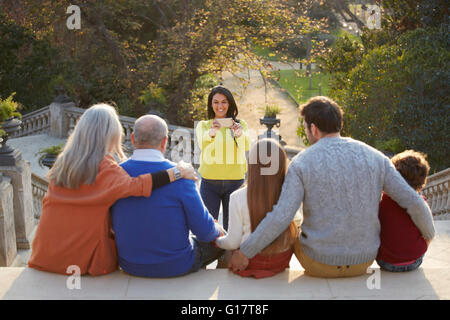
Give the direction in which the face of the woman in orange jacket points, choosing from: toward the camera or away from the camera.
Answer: away from the camera

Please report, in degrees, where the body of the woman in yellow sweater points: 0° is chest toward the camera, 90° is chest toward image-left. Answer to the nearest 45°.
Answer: approximately 0°

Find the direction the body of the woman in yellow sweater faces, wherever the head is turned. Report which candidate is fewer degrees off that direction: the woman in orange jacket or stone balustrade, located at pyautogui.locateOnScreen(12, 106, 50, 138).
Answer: the woman in orange jacket

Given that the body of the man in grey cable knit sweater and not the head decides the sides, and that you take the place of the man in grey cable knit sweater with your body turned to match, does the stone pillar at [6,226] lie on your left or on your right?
on your left

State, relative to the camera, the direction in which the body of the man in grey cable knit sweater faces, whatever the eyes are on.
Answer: away from the camera

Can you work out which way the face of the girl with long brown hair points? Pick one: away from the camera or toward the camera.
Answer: away from the camera

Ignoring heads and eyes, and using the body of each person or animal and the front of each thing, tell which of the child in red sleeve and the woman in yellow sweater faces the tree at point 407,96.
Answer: the child in red sleeve

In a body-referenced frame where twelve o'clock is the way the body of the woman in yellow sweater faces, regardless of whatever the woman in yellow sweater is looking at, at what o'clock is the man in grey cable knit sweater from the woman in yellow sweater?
The man in grey cable knit sweater is roughly at 11 o'clock from the woman in yellow sweater.

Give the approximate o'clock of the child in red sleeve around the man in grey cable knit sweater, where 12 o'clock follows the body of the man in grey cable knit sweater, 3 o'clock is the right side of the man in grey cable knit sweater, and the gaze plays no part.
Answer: The child in red sleeve is roughly at 2 o'clock from the man in grey cable knit sweater.

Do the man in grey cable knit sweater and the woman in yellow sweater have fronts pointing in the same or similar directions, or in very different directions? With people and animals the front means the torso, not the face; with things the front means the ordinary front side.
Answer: very different directions

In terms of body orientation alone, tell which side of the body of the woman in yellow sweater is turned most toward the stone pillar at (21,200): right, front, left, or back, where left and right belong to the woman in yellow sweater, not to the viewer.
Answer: right

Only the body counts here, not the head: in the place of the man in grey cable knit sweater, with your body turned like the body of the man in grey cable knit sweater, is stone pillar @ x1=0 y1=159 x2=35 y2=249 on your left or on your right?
on your left

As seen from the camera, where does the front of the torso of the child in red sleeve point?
away from the camera
